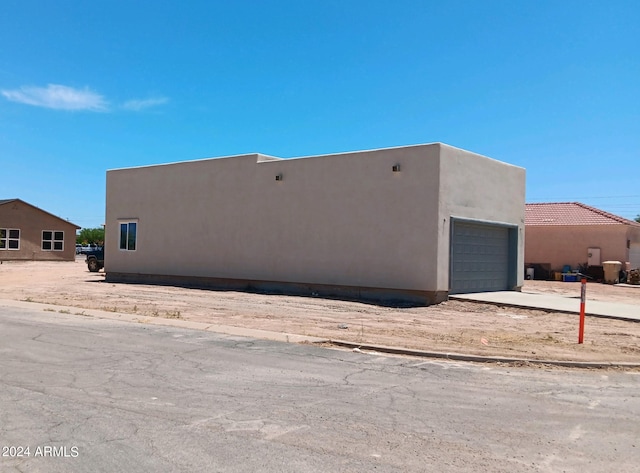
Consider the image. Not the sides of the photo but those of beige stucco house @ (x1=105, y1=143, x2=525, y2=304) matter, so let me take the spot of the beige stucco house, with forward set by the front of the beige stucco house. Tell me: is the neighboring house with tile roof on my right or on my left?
on my left

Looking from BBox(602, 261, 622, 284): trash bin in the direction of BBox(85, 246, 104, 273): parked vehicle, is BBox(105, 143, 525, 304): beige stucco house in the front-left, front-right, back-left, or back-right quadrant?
front-left

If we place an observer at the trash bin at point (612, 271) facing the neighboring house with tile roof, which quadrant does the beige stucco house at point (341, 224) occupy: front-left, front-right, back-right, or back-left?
back-left

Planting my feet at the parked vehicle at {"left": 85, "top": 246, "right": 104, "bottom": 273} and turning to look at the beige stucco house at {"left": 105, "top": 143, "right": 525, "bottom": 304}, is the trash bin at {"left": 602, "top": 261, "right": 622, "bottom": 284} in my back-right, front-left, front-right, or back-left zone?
front-left

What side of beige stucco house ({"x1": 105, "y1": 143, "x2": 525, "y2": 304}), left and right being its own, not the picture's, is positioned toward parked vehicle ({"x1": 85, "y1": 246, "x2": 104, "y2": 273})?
back

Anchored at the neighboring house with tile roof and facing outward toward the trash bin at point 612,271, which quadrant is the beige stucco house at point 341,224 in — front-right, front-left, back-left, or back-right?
front-right

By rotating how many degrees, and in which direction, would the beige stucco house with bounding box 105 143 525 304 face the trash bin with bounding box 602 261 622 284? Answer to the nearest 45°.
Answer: approximately 90° to its left
